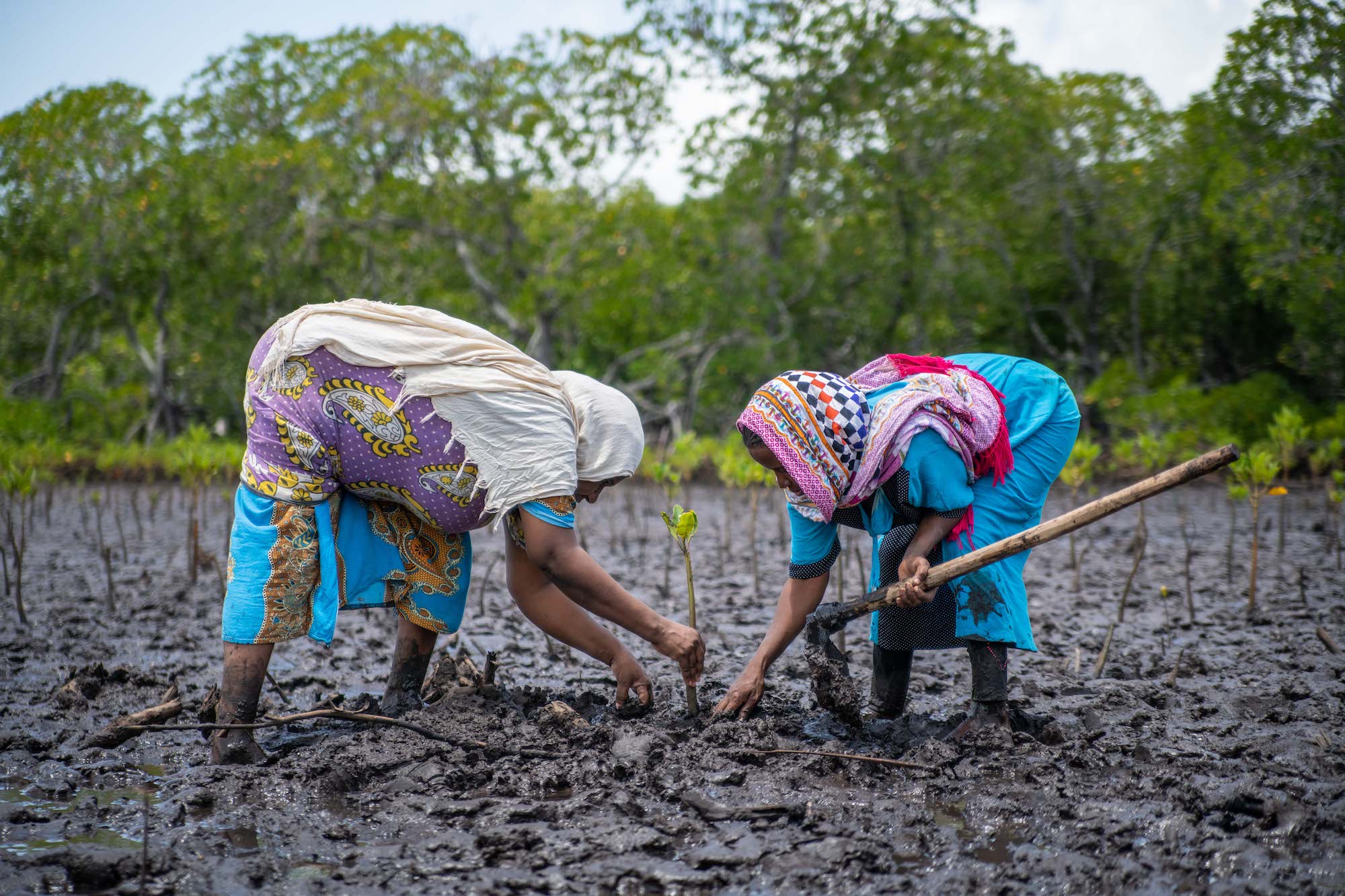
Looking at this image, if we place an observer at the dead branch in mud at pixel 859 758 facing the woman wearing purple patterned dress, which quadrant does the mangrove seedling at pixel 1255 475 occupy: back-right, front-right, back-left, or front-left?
back-right

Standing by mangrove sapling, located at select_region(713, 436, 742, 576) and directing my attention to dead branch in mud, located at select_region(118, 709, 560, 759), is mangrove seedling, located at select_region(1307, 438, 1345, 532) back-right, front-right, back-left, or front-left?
back-left

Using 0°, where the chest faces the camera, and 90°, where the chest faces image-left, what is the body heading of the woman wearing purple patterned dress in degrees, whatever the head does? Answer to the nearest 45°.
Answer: approximately 270°
